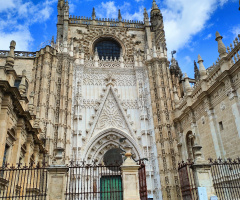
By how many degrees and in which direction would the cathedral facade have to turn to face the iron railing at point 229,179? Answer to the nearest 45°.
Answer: approximately 45° to its left

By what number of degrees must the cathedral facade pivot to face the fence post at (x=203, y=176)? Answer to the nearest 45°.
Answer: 0° — it already faces it

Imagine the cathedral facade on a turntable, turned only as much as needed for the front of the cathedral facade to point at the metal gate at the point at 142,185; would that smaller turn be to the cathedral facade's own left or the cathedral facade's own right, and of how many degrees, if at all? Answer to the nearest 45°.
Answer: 0° — it already faces it

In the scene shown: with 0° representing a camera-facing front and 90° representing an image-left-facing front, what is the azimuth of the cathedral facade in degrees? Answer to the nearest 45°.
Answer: approximately 0°

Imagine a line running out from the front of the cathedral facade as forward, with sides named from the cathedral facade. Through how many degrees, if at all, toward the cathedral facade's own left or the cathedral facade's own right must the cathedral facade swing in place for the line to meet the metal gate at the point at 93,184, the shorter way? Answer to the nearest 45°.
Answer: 0° — it already faces it

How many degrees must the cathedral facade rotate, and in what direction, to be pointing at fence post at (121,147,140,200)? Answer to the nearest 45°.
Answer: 0° — it already faces it

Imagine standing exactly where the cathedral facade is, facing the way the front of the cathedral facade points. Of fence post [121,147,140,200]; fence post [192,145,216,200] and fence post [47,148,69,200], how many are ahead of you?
3
